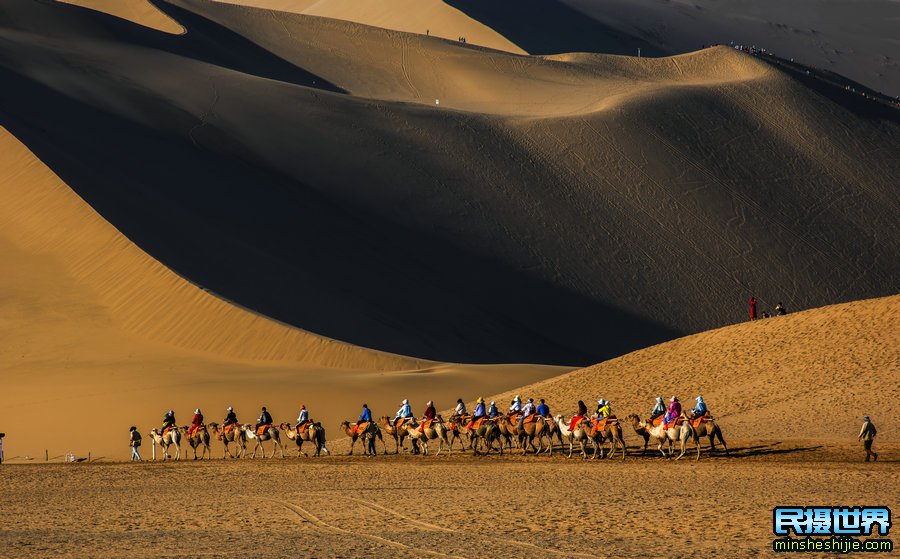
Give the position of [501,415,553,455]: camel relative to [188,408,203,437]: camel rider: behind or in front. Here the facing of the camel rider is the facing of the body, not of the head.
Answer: behind

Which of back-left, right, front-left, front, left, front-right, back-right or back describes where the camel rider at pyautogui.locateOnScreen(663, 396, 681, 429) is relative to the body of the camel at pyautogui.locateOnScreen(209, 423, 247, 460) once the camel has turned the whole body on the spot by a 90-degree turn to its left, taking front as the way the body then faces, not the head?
front-left

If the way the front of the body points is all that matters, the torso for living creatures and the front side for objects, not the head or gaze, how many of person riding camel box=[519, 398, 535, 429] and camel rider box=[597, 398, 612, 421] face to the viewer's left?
2

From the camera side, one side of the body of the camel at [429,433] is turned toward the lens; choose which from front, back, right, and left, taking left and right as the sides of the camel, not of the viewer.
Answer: left

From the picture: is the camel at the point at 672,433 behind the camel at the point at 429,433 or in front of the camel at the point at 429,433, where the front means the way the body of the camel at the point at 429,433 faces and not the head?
behind

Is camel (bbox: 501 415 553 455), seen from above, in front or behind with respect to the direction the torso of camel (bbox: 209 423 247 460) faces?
behind

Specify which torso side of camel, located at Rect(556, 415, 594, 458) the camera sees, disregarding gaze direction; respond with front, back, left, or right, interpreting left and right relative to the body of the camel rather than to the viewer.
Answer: left

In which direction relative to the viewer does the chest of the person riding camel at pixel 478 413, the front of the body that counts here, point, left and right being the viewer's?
facing to the left of the viewer
